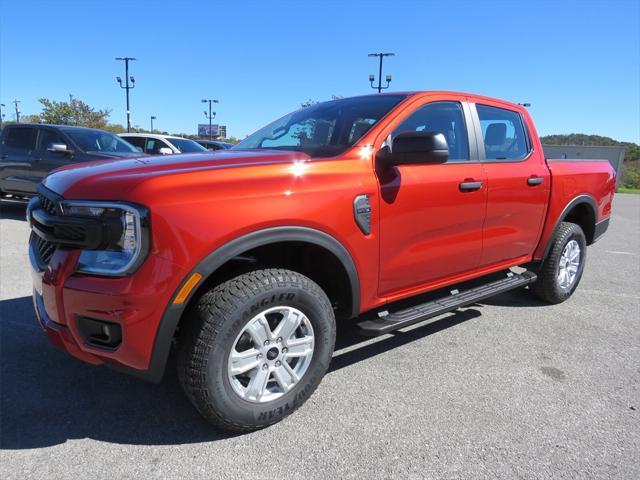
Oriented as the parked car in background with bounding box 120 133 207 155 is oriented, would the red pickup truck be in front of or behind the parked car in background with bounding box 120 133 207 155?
in front

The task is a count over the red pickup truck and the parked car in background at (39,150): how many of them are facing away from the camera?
0

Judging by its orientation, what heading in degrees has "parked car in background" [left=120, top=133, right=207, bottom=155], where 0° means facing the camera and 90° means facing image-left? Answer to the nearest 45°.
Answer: approximately 315°

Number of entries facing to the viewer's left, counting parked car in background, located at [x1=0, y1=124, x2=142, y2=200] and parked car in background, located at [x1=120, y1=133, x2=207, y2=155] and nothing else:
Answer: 0

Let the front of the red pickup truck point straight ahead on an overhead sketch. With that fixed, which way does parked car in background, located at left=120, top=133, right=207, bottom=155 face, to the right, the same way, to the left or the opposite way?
to the left

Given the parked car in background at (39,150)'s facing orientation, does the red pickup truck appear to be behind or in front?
in front

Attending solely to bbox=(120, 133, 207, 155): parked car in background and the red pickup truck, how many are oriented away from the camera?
0

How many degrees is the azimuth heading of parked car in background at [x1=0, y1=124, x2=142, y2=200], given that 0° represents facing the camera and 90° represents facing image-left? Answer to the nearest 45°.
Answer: approximately 315°

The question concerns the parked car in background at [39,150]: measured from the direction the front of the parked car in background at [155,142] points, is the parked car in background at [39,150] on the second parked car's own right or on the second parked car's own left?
on the second parked car's own right

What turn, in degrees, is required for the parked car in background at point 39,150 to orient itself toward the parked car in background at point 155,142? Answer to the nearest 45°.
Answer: approximately 90° to its left

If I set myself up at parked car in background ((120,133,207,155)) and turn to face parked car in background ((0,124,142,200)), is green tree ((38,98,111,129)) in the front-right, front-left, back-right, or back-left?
back-right
